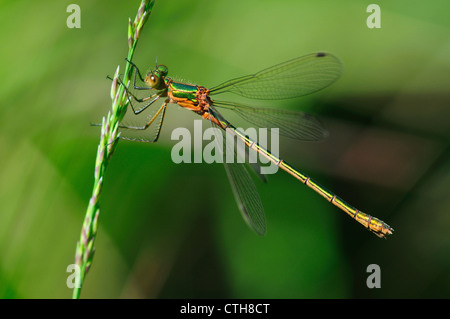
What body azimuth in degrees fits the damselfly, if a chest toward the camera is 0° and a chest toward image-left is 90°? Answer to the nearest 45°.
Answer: approximately 90°
